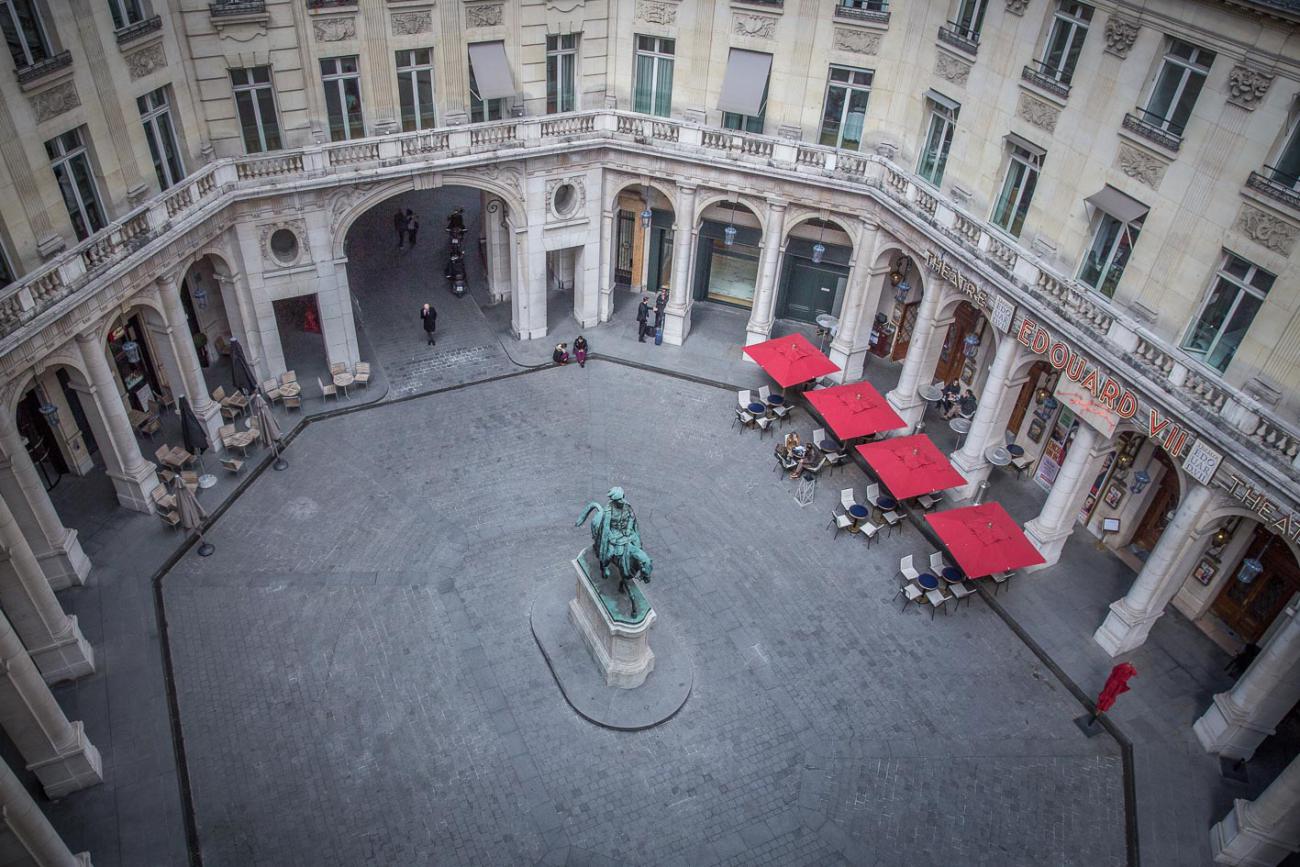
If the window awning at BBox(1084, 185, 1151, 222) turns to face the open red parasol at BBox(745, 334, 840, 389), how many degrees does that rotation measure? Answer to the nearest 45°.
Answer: approximately 45° to its right

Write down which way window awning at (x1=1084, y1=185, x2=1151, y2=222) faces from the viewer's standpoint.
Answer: facing the viewer and to the left of the viewer

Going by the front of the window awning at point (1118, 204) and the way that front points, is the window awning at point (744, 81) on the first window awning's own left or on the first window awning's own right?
on the first window awning's own right

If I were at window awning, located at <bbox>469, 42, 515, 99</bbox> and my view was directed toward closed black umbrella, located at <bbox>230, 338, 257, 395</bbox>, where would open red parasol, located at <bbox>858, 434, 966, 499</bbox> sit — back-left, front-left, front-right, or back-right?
back-left

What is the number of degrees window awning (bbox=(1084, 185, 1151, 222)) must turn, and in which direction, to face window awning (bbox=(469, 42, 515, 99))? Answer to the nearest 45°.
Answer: approximately 45° to its right

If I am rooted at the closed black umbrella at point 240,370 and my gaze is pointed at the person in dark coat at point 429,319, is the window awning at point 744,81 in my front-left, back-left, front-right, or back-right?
front-right
